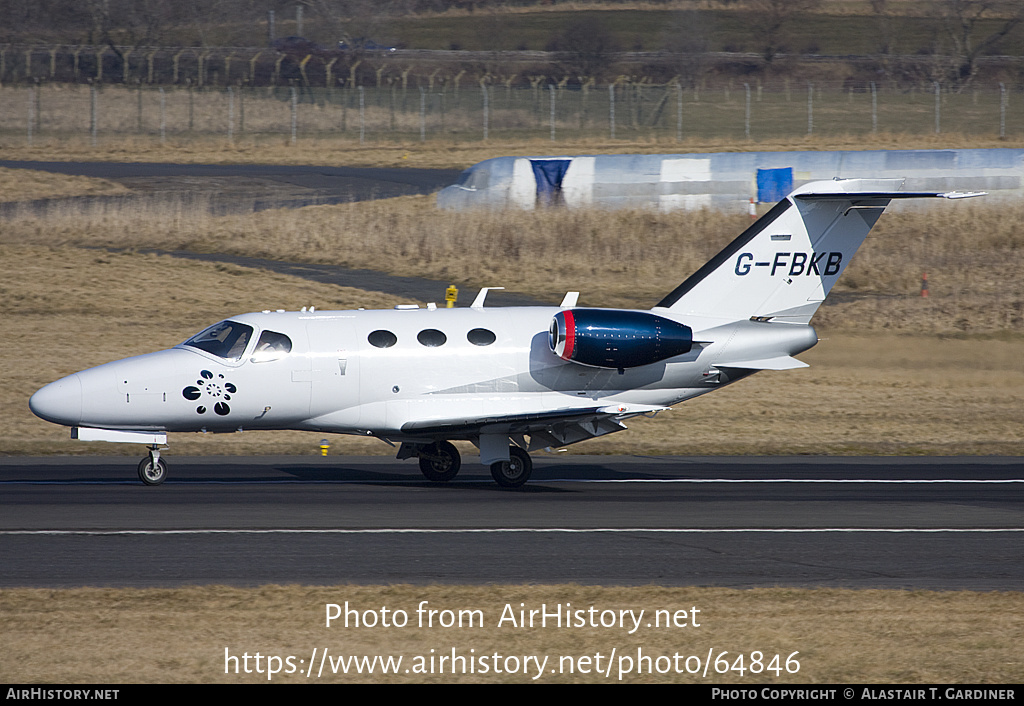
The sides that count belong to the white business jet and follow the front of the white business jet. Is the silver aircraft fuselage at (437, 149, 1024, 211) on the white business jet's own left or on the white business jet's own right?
on the white business jet's own right

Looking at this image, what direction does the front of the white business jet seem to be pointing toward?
to the viewer's left
